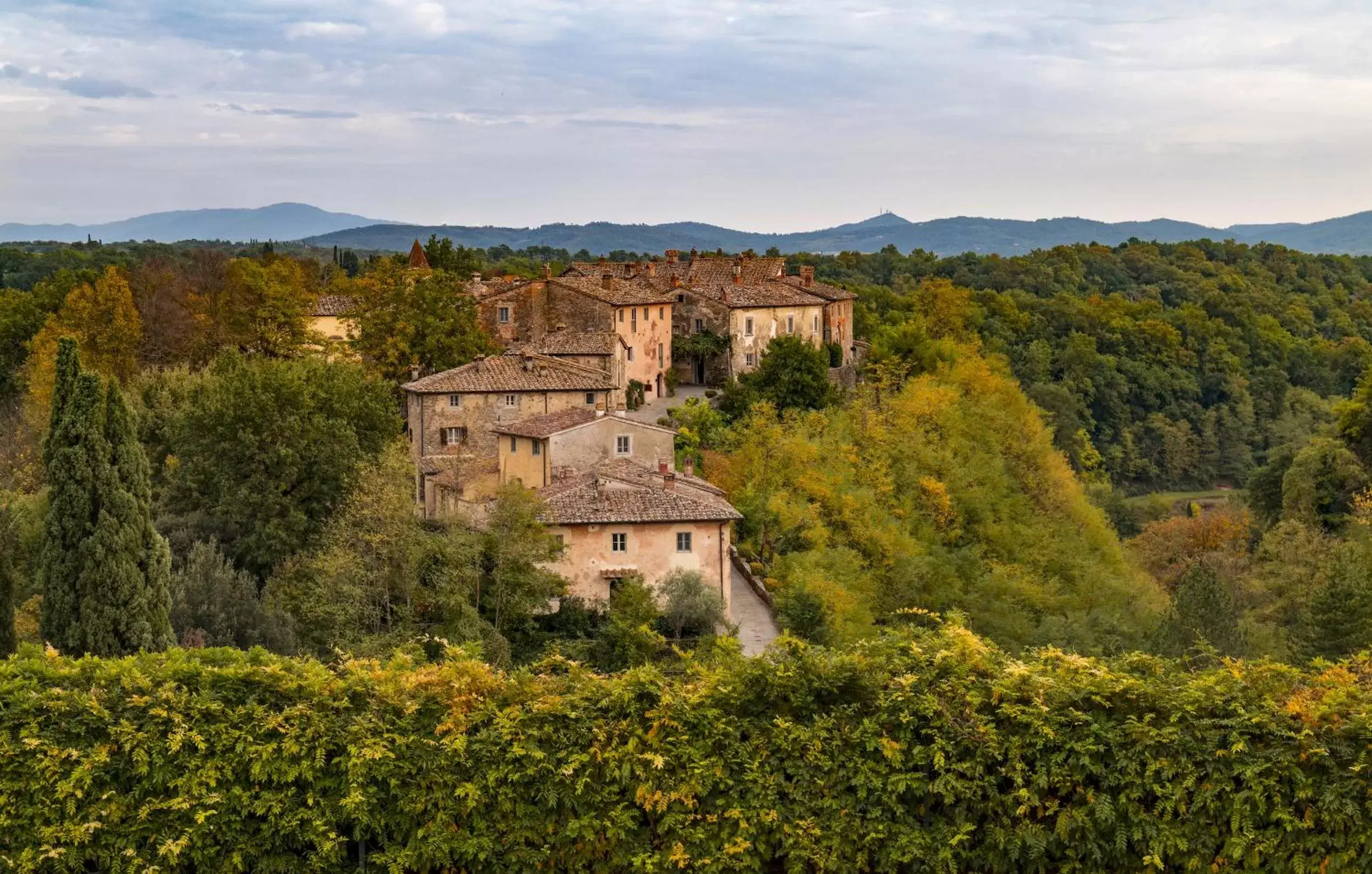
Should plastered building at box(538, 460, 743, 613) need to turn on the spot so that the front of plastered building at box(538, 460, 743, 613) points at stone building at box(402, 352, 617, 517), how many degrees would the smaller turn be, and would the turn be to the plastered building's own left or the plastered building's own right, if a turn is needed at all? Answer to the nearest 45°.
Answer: approximately 135° to the plastered building's own right

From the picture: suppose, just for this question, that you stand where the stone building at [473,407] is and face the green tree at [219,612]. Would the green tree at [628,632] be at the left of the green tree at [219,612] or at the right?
left

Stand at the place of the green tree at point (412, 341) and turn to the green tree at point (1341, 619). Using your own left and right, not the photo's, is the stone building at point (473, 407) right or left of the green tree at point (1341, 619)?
right

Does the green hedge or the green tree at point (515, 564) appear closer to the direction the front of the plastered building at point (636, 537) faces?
the green hedge

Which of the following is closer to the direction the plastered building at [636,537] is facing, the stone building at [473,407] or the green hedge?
the green hedge

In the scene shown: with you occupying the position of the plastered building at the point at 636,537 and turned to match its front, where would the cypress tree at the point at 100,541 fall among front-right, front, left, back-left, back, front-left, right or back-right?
front-right

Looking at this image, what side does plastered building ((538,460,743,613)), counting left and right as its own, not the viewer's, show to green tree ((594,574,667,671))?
front

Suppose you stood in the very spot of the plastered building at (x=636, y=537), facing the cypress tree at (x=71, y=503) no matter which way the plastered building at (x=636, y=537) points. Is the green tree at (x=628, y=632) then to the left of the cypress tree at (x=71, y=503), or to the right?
left

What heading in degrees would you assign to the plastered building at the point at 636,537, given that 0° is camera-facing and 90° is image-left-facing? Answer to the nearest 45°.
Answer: approximately 0°

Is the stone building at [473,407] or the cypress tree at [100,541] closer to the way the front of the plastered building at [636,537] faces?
the cypress tree

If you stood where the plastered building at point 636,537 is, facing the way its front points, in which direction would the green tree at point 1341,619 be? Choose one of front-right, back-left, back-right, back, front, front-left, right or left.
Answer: left

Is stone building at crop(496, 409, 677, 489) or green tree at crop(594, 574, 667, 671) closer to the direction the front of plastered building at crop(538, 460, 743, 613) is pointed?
the green tree

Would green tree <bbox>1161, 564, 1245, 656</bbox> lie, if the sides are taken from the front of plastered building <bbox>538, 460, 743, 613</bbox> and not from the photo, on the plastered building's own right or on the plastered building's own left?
on the plastered building's own left

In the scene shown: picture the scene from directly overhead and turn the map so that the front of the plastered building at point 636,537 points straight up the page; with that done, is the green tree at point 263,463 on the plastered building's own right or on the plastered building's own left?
on the plastered building's own right

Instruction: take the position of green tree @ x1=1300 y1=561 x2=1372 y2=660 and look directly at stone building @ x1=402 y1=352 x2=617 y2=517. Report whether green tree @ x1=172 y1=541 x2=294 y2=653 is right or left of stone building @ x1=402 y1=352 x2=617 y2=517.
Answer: left

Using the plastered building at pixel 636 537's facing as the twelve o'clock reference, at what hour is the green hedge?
The green hedge is roughly at 12 o'clock from the plastered building.
